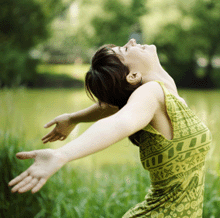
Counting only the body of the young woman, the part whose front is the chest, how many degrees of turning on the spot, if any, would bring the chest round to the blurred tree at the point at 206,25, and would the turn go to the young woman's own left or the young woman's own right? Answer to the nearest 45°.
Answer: approximately 90° to the young woman's own left

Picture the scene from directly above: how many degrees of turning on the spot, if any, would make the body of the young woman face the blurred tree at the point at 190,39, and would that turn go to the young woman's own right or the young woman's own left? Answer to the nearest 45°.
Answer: approximately 90° to the young woman's own left

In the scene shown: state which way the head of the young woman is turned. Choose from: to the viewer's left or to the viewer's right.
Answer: to the viewer's right

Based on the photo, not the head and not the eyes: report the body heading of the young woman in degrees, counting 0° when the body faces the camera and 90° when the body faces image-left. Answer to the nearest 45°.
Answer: approximately 270°

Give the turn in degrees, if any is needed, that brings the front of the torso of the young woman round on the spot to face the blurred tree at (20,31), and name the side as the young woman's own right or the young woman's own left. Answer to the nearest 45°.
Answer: approximately 90° to the young woman's own left
